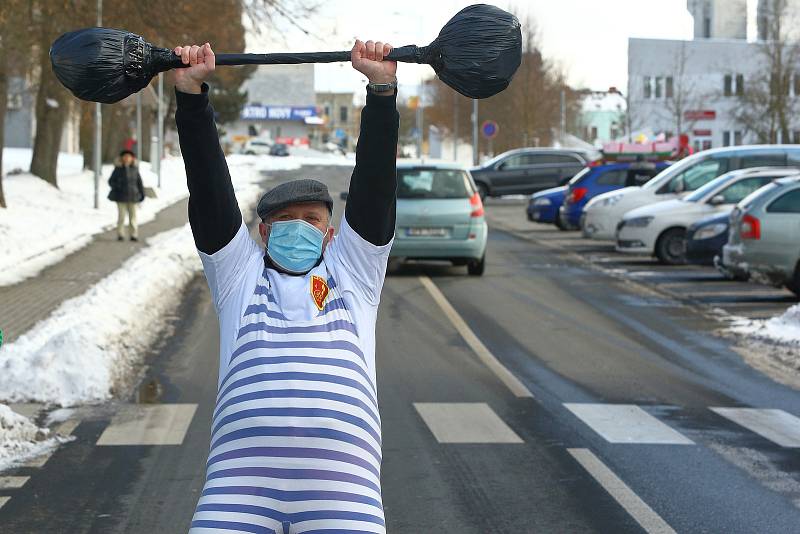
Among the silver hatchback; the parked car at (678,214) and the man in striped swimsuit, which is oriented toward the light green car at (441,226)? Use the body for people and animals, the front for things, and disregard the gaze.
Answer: the parked car at (678,214)

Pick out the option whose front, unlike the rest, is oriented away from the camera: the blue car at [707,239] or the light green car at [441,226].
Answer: the light green car

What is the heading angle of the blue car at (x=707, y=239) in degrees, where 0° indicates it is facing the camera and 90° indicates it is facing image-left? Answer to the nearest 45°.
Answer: approximately 45°

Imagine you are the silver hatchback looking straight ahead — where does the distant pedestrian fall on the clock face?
The distant pedestrian is roughly at 7 o'clock from the silver hatchback.

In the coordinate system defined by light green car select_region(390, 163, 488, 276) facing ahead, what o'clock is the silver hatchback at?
The silver hatchback is roughly at 4 o'clock from the light green car.

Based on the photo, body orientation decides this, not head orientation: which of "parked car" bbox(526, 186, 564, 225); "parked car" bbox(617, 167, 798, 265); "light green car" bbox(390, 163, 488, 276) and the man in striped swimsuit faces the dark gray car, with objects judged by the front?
"light green car" bbox(390, 163, 488, 276)

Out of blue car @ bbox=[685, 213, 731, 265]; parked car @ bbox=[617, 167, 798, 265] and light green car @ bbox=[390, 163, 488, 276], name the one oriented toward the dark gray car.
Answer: light green car @ bbox=[390, 163, 488, 276]

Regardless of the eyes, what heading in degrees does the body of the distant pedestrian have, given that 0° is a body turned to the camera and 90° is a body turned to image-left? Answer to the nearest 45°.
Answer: approximately 0°

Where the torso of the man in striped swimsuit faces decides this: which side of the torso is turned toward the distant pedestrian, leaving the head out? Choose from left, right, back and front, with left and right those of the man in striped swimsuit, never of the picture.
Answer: back

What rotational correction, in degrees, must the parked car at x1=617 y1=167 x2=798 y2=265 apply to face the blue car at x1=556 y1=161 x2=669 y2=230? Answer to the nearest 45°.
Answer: approximately 135° to its right

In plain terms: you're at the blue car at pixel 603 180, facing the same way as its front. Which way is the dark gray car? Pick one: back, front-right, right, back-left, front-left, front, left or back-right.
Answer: front-left
